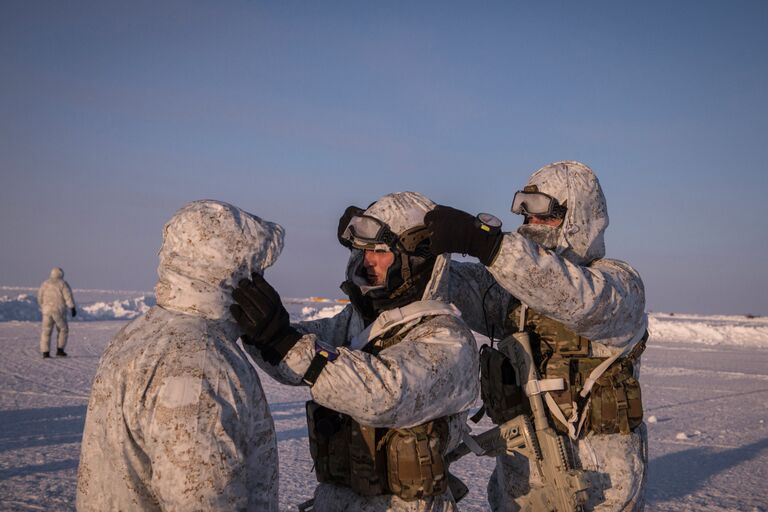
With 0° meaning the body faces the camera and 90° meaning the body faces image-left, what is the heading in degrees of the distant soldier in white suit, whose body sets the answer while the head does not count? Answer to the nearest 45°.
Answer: approximately 180°

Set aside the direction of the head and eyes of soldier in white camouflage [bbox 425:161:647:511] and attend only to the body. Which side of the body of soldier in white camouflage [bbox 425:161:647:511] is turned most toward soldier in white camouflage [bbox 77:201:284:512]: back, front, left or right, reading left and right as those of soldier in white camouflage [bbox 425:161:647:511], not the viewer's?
front

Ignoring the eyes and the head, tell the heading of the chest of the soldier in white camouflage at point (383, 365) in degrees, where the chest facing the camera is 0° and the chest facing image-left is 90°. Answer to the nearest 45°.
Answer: approximately 45°

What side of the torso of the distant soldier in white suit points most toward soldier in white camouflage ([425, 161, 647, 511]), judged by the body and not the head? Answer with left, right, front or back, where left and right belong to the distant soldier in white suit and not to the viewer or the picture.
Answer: back

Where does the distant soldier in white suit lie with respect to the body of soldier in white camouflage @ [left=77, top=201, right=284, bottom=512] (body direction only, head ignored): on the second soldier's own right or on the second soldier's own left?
on the second soldier's own left

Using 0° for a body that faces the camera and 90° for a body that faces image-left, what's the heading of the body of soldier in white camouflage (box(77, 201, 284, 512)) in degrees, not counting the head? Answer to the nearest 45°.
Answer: approximately 225°

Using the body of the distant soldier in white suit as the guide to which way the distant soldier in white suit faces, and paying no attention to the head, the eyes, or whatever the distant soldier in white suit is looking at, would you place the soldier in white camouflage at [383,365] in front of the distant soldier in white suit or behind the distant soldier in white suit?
behind

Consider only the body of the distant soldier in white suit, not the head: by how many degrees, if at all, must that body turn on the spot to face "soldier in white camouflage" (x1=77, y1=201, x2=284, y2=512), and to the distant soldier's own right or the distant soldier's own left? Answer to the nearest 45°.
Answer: approximately 180°

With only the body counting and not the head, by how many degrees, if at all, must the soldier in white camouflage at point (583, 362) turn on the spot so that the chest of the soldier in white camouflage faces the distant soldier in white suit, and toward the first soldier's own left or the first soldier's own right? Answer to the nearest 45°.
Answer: approximately 90° to the first soldier's own right

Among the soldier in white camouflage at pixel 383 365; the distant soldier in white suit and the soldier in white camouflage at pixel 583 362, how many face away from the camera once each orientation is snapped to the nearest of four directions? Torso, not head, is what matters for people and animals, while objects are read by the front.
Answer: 1

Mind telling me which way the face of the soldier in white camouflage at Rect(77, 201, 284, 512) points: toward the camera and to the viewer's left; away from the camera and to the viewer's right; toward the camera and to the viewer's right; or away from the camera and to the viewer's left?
away from the camera and to the viewer's right

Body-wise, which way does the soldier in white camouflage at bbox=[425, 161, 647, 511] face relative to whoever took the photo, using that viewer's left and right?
facing the viewer and to the left of the viewer

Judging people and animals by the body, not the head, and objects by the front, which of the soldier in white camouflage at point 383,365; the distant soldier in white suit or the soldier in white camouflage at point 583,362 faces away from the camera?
the distant soldier in white suit
